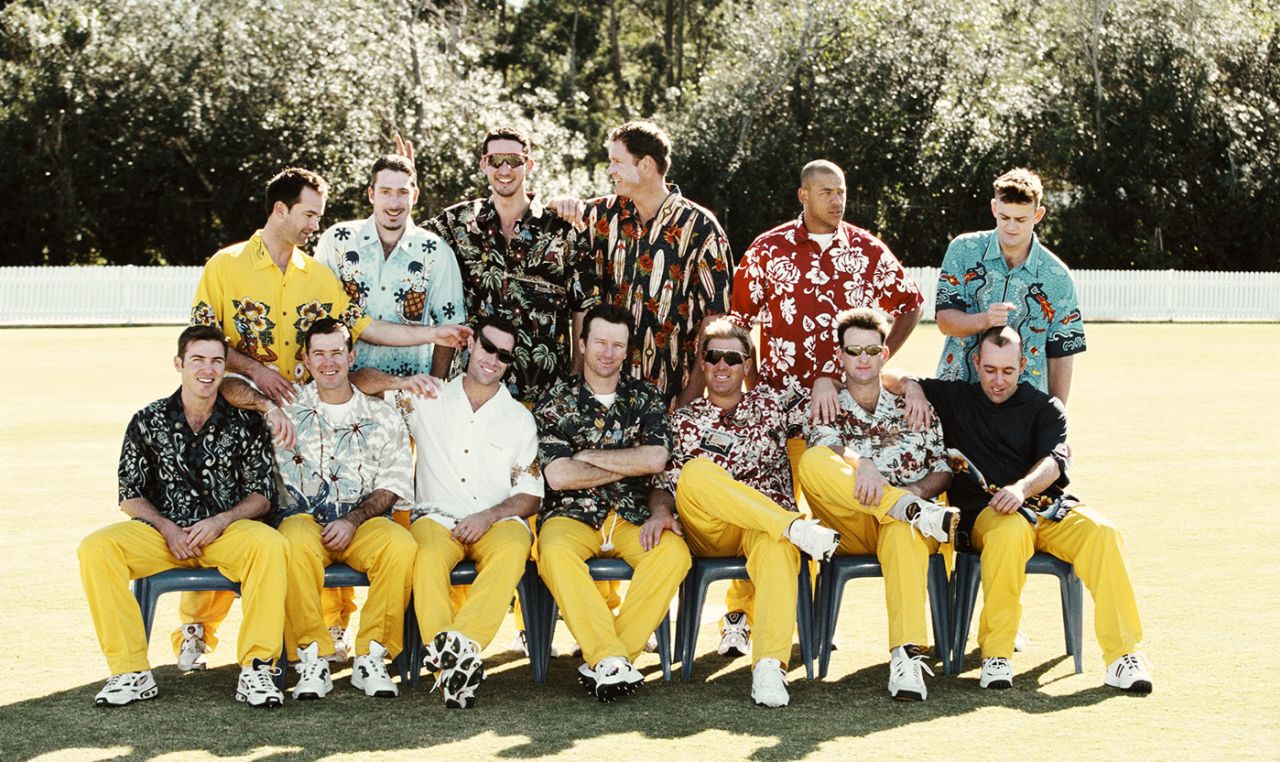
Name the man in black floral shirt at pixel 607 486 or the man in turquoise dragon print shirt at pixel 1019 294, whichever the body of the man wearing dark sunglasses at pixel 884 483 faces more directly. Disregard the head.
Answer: the man in black floral shirt

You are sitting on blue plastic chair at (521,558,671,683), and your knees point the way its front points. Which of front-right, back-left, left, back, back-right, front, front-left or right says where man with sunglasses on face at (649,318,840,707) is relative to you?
left

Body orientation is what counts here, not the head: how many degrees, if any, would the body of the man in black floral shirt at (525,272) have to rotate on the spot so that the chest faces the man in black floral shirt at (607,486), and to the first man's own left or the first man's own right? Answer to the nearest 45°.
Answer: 0° — they already face them

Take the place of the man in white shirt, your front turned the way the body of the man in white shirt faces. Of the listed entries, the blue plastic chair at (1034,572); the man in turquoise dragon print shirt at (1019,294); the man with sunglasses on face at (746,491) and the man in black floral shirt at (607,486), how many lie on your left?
4

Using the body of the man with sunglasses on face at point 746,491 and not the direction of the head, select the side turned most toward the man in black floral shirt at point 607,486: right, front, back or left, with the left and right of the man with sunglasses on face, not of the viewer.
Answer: right

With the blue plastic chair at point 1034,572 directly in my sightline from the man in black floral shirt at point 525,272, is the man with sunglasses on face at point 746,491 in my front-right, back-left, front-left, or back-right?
front-right

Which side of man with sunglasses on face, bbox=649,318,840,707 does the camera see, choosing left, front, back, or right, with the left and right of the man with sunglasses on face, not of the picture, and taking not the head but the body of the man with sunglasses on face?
front

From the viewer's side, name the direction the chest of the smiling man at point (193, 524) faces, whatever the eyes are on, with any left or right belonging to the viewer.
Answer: facing the viewer

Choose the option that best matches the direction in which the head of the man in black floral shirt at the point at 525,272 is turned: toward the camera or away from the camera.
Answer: toward the camera

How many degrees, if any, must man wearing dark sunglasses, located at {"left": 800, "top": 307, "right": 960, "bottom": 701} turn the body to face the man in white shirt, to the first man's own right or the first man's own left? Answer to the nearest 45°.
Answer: approximately 90° to the first man's own right

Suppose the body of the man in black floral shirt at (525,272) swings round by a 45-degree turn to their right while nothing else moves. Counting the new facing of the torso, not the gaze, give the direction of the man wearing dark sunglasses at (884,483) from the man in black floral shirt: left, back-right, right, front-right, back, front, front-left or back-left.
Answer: left

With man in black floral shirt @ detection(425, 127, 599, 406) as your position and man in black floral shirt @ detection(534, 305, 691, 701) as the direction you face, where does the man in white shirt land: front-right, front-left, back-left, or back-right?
front-right

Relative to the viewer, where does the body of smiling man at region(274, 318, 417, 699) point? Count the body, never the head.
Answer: toward the camera

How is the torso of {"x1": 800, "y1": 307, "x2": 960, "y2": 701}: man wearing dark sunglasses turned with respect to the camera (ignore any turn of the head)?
toward the camera

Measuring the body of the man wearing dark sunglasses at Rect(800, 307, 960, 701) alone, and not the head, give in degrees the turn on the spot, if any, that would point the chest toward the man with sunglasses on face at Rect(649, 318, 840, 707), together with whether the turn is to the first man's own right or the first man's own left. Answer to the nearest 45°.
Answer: approximately 90° to the first man's own right

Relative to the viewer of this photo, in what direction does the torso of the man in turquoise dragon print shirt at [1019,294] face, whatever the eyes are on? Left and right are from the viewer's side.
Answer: facing the viewer

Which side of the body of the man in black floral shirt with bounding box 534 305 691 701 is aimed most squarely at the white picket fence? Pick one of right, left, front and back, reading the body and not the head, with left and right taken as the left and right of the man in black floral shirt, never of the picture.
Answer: back

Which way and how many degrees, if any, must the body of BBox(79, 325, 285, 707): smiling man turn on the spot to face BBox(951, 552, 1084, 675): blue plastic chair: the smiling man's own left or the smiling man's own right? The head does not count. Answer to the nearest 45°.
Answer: approximately 90° to the smiling man's own left

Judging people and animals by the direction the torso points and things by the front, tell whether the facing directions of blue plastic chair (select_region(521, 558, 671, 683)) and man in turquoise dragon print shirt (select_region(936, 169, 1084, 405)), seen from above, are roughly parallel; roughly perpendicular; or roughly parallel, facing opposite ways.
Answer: roughly parallel

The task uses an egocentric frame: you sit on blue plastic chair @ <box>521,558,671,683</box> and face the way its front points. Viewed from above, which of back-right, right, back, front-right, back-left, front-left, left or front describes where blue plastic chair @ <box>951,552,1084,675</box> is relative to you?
left

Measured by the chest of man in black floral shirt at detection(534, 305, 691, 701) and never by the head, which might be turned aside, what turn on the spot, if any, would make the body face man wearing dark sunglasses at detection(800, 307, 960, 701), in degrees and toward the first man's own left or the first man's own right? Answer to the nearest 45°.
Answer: approximately 90° to the first man's own left

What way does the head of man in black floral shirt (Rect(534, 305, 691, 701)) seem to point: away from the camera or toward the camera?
toward the camera
